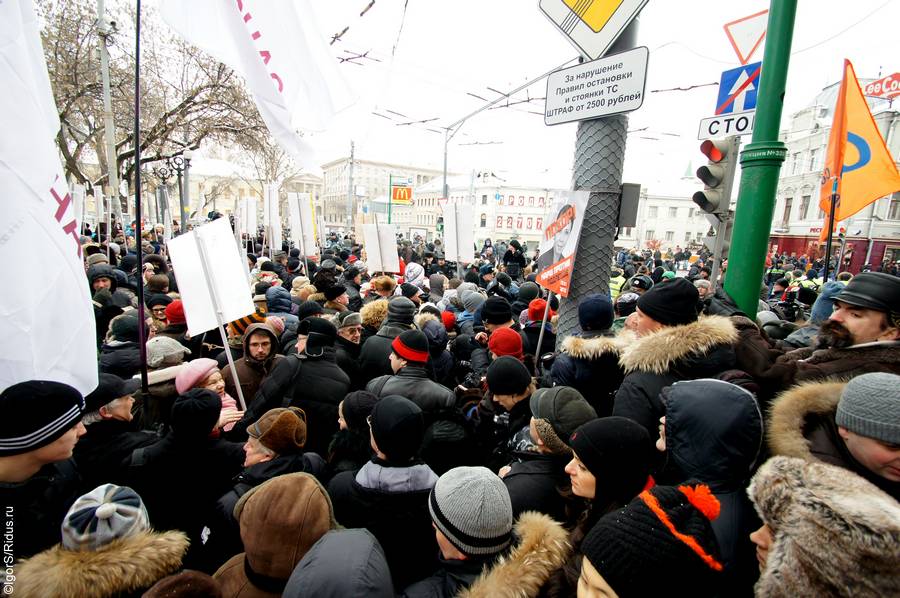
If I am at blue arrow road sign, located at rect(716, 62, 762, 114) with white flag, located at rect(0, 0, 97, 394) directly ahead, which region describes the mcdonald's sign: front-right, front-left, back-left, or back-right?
back-right

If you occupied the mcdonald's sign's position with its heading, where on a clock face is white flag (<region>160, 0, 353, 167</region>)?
The white flag is roughly at 12 o'clock from the mcdonald's sign.

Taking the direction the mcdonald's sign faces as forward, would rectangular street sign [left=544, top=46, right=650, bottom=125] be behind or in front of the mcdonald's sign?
in front

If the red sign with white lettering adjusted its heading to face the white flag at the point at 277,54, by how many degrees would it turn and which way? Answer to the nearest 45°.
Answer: approximately 45° to its left

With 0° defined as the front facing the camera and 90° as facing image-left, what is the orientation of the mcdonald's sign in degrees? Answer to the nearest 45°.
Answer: approximately 0°

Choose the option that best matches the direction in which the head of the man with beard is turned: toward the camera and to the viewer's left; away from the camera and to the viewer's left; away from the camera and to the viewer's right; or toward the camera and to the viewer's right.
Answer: toward the camera and to the viewer's left

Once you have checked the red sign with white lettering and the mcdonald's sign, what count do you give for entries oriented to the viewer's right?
0

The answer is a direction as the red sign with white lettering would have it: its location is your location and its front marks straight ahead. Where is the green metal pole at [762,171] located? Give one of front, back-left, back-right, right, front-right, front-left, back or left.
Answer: front-left

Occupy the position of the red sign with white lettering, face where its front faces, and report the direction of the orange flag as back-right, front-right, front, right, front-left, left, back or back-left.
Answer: front-left

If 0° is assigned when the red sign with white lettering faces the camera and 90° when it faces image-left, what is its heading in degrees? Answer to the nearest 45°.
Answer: approximately 45°
